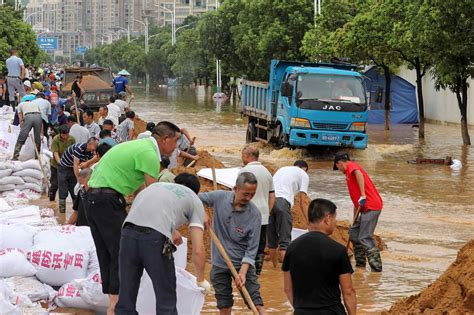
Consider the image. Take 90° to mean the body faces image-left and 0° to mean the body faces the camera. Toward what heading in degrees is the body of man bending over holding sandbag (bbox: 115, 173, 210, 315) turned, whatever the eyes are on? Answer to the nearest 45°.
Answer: approximately 225°

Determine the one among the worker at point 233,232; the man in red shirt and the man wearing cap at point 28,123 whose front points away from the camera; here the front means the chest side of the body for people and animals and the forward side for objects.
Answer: the man wearing cap

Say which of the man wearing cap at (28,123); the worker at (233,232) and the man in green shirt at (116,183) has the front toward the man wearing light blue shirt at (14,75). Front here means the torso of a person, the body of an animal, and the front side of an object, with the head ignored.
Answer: the man wearing cap at (28,123)

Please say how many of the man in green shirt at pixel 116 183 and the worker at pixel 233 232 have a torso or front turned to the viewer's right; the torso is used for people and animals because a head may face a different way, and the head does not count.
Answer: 1

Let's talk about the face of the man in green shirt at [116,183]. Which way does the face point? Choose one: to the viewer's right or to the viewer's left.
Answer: to the viewer's right

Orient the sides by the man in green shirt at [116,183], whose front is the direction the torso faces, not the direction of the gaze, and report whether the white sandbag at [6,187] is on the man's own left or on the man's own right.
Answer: on the man's own left

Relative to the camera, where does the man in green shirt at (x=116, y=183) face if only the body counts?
to the viewer's right

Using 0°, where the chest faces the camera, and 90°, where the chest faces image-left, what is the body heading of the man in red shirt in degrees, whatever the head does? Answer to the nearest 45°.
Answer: approximately 90°

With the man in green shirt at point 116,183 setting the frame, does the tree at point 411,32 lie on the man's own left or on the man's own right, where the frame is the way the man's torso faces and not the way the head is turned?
on the man's own left

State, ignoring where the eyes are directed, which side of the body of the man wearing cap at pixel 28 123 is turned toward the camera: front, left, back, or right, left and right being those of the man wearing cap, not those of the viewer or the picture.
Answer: back

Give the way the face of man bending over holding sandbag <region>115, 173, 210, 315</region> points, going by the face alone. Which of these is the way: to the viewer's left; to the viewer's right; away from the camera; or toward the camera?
away from the camera

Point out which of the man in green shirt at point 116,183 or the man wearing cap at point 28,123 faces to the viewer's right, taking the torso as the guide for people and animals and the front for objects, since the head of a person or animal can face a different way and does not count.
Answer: the man in green shirt
